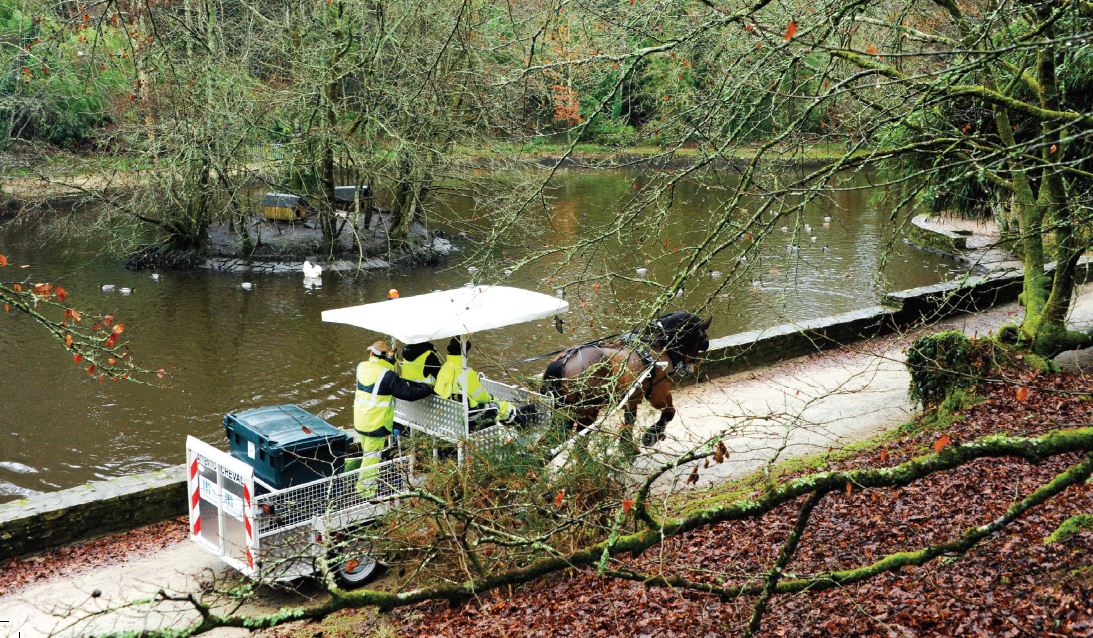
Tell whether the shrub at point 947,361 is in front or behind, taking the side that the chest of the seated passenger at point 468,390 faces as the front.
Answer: in front

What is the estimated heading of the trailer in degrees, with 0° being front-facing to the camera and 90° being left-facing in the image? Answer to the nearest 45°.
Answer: approximately 225°

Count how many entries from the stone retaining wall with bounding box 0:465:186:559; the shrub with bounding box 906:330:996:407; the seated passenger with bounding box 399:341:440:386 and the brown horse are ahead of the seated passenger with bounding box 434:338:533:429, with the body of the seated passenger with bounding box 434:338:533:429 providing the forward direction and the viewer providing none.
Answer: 2

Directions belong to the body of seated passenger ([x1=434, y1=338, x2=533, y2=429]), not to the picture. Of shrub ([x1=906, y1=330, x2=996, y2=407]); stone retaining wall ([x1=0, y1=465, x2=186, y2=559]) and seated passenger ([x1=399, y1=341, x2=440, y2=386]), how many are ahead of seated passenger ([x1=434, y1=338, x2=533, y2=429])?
1

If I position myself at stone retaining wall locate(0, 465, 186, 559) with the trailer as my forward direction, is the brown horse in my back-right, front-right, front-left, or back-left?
front-left

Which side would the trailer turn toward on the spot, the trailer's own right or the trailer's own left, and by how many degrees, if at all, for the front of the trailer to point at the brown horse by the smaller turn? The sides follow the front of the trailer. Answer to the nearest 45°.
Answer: approximately 45° to the trailer's own right

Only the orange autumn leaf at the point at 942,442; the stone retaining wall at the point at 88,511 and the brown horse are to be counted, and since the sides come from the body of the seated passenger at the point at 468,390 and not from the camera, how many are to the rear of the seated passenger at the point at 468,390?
1

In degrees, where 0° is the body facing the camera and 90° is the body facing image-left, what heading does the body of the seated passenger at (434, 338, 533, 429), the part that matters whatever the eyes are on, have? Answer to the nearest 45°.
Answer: approximately 270°

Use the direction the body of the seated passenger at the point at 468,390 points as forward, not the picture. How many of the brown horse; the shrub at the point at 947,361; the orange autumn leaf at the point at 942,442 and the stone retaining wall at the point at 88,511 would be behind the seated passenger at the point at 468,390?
1

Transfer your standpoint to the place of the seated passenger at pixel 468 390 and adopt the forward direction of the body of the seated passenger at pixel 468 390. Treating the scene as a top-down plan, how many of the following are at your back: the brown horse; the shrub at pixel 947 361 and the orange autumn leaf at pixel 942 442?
0

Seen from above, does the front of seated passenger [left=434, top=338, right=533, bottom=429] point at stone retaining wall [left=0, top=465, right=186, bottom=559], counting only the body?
no

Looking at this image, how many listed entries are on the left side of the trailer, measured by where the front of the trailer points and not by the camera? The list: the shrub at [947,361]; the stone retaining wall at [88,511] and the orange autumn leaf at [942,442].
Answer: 1

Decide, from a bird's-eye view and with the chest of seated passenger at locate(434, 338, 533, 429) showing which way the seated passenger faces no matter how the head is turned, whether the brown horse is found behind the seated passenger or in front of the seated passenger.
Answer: in front

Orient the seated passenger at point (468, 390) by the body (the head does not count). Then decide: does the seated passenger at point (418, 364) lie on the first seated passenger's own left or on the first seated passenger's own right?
on the first seated passenger's own left

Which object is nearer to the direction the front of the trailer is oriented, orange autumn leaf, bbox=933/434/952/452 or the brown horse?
the brown horse

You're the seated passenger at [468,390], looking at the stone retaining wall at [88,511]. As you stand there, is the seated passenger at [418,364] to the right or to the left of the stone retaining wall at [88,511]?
right

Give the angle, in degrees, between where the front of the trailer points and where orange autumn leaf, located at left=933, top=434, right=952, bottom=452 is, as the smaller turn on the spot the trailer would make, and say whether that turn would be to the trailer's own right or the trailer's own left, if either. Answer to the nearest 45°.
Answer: approximately 90° to the trailer's own right
